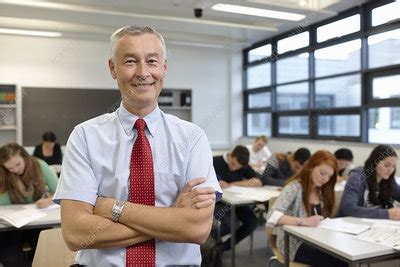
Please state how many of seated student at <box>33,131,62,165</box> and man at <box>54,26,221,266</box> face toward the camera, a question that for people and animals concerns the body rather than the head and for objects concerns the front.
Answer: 2

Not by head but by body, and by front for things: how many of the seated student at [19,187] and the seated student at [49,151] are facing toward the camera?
2

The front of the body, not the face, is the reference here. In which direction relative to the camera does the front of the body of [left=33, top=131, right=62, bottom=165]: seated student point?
toward the camera

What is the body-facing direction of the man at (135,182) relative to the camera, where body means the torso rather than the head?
toward the camera

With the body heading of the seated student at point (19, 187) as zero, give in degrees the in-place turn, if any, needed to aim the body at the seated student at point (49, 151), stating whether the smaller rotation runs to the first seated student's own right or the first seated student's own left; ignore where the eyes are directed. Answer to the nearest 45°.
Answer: approximately 180°

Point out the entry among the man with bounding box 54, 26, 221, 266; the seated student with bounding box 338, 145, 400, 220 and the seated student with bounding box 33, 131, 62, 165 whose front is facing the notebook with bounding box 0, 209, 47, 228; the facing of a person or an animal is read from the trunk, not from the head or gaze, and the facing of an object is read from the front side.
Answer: the seated student with bounding box 33, 131, 62, 165

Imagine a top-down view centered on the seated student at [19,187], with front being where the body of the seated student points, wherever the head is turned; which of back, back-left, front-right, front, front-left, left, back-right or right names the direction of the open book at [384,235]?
front-left

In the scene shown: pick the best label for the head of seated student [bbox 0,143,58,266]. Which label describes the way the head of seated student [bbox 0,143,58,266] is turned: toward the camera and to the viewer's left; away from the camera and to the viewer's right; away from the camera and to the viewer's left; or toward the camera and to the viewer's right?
toward the camera and to the viewer's right

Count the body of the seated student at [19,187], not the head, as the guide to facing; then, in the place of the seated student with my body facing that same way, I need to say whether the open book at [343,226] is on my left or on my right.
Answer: on my left

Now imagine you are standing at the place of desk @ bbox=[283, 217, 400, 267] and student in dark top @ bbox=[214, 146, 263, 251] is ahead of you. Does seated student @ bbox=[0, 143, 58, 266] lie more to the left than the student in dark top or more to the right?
left

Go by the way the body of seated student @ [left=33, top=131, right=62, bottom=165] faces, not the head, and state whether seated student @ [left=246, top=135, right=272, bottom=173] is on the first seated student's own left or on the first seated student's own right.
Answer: on the first seated student's own left

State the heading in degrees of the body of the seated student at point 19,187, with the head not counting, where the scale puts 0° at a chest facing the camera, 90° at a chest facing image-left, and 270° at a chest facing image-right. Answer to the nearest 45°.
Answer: approximately 0°

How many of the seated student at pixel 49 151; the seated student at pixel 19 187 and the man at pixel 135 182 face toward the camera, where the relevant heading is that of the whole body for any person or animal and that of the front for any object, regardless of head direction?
3

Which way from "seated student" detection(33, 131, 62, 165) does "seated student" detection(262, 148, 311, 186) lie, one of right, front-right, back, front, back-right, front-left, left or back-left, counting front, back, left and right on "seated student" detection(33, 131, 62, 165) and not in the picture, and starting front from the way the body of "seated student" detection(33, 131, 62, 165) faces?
front-left
